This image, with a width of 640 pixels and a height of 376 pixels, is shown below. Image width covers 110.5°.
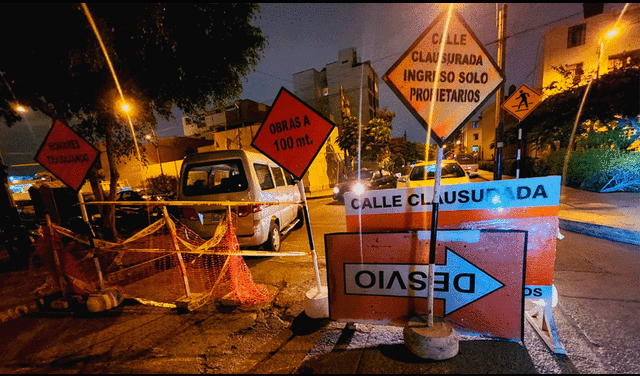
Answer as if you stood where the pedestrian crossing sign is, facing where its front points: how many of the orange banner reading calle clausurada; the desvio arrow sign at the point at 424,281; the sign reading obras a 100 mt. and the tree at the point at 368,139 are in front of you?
3

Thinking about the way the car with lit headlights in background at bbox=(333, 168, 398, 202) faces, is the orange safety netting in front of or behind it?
in front

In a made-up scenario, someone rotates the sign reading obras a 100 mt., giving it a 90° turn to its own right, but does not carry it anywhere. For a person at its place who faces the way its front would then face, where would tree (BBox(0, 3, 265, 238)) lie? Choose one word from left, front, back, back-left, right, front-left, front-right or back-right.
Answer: front-right

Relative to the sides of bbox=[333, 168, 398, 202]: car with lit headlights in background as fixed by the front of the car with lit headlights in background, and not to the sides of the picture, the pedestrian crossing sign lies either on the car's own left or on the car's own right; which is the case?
on the car's own left

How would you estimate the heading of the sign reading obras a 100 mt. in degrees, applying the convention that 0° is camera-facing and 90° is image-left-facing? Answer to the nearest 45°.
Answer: approximately 0°

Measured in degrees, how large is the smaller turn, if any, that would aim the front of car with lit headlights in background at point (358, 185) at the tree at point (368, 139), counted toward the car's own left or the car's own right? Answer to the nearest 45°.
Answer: approximately 135° to the car's own right
